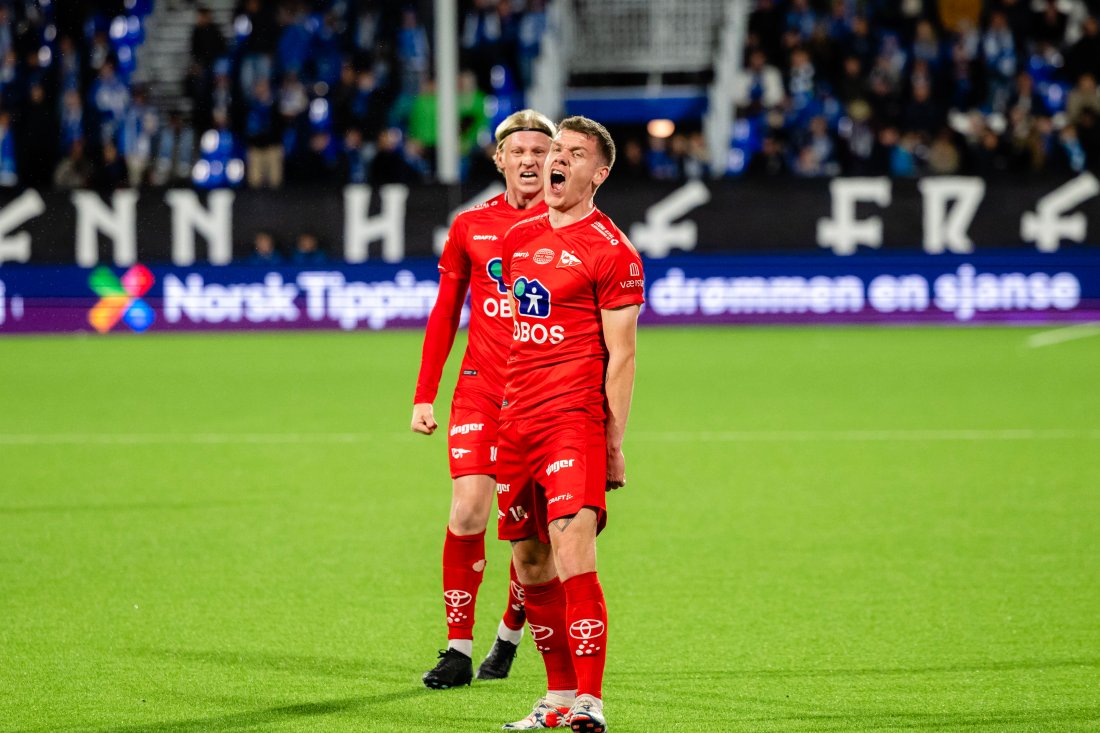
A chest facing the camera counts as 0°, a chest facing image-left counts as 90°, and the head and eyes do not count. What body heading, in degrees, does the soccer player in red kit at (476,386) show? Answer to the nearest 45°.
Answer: approximately 0°

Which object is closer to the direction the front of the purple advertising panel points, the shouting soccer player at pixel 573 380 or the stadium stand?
the shouting soccer player

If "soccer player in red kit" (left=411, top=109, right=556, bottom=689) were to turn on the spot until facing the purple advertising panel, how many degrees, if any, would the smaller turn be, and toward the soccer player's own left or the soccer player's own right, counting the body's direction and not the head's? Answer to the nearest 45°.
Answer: approximately 180°

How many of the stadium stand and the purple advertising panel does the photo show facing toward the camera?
2

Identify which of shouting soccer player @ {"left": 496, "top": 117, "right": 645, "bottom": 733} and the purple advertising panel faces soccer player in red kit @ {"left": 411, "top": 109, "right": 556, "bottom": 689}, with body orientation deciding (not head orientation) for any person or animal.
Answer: the purple advertising panel

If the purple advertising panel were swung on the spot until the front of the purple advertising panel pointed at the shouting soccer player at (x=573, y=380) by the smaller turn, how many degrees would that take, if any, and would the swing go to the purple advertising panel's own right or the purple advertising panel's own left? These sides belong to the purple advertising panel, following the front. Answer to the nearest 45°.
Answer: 0° — it already faces them

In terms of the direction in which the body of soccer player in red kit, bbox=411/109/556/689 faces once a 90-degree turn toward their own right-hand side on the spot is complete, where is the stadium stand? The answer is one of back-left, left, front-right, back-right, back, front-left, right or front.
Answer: right

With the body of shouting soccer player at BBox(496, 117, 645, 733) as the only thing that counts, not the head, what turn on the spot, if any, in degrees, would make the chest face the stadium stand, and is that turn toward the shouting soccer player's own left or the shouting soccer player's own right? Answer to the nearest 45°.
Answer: approximately 135° to the shouting soccer player's own right

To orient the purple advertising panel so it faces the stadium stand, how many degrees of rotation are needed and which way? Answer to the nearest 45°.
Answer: approximately 180°
